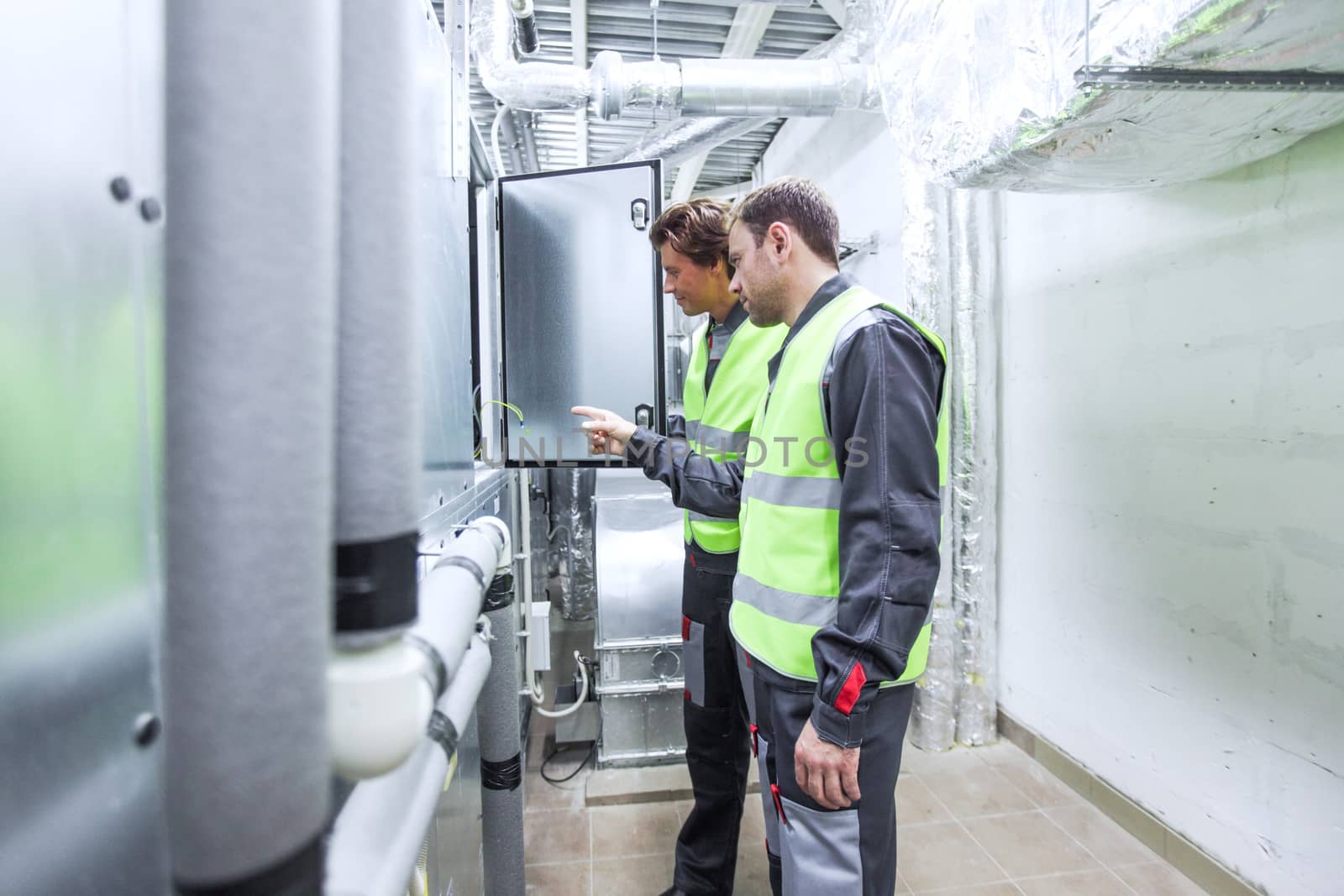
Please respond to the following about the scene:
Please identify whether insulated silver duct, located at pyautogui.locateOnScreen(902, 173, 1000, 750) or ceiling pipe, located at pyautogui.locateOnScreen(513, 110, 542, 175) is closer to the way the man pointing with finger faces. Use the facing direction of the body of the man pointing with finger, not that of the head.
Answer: the ceiling pipe

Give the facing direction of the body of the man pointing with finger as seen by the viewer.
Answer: to the viewer's left

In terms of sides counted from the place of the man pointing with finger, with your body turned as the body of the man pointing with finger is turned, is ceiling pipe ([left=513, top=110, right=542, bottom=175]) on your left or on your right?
on your right

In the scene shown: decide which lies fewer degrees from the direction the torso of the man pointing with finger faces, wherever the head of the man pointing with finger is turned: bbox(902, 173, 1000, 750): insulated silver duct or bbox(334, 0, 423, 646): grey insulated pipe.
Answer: the grey insulated pipe

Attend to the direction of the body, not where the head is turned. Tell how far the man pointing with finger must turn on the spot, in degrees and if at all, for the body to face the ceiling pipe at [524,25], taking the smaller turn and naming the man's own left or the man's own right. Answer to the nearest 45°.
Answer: approximately 45° to the man's own right

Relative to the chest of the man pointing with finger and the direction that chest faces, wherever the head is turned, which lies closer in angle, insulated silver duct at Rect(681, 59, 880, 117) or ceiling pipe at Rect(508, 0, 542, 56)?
the ceiling pipe

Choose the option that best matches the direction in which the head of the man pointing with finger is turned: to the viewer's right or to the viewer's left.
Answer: to the viewer's left

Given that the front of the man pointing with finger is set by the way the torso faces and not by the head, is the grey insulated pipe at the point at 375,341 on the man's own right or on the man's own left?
on the man's own left
